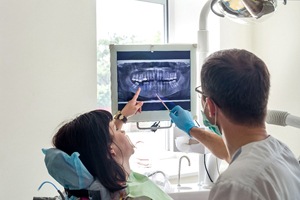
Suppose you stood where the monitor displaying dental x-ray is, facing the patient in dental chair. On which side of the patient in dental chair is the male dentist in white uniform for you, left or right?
left

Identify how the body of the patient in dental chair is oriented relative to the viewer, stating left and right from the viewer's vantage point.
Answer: facing away from the viewer and to the right of the viewer

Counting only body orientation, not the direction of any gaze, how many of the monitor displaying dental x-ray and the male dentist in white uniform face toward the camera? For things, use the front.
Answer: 1

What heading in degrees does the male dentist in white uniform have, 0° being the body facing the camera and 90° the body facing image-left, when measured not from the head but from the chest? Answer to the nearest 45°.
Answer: approximately 135°

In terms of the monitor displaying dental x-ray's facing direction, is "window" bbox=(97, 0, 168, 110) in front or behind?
behind

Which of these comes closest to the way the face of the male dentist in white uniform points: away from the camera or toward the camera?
away from the camera
